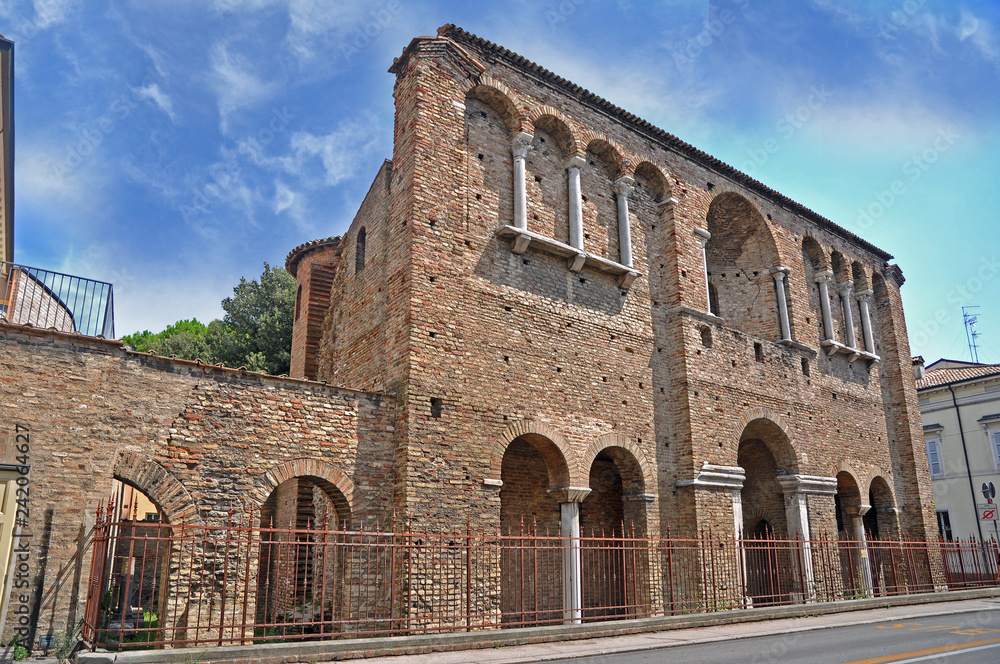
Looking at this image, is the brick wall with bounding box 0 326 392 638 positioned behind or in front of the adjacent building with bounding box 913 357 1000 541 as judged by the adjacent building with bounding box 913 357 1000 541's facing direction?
in front

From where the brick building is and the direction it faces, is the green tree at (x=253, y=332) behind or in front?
behind

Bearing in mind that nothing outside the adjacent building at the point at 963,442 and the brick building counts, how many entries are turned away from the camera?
0

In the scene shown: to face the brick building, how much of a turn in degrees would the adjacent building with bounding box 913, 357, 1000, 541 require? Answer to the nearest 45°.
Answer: approximately 45° to its left

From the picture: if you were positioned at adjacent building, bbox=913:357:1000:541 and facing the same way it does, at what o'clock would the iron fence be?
The iron fence is roughly at 11 o'clock from the adjacent building.

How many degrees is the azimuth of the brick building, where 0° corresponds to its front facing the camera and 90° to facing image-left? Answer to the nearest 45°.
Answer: approximately 315°

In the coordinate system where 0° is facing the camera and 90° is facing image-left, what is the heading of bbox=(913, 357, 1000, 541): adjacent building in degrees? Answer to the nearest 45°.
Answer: approximately 45°

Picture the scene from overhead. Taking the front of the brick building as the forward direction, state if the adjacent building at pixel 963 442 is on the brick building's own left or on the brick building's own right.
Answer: on the brick building's own left
